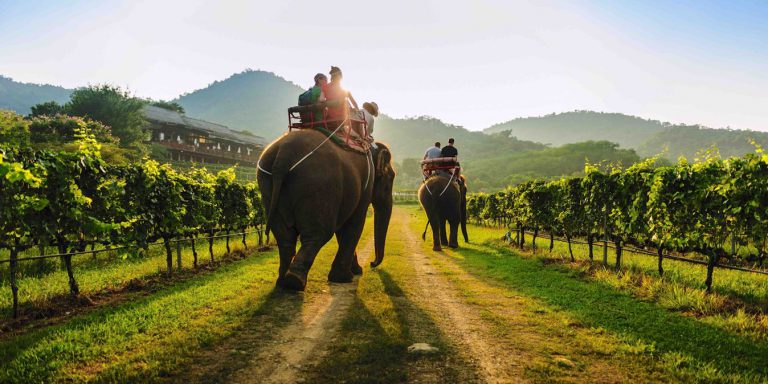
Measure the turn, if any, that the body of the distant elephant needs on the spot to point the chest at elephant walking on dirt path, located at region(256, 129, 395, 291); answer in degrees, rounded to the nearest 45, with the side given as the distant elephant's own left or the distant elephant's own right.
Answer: approximately 180°

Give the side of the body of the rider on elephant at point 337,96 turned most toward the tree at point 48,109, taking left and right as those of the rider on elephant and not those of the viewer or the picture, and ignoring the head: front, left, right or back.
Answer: left

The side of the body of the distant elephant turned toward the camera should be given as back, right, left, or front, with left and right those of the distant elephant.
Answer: back

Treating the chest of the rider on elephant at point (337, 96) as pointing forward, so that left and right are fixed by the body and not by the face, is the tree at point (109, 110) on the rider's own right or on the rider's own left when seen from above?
on the rider's own left

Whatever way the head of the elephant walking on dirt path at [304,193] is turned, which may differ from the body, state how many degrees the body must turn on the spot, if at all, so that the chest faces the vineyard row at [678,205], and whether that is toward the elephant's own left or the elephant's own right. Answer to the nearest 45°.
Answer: approximately 45° to the elephant's own right

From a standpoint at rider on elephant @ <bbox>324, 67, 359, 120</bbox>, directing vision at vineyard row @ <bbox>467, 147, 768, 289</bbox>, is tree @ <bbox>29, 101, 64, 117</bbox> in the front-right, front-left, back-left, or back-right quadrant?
back-left

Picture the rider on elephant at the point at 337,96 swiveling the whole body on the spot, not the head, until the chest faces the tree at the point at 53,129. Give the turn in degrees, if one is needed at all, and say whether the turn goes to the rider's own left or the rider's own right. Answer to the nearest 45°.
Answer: approximately 90° to the rider's own left

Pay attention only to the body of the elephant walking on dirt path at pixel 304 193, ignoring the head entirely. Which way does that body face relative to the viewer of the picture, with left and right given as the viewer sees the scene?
facing away from the viewer and to the right of the viewer
